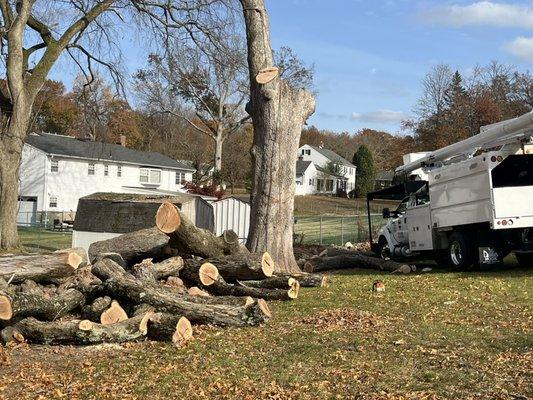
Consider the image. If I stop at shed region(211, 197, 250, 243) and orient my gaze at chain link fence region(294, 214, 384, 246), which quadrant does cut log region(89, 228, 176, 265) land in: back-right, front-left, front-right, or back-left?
back-right

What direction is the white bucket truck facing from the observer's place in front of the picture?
facing away from the viewer and to the left of the viewer

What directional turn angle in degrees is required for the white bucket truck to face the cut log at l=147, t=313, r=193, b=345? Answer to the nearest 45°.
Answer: approximately 90° to its left
